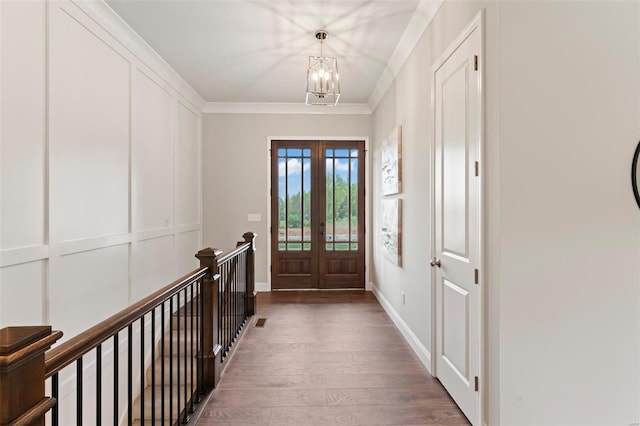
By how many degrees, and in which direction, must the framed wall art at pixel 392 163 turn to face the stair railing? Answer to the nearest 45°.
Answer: approximately 45° to its left

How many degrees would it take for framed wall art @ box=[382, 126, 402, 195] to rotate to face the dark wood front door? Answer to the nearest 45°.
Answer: approximately 45° to its right

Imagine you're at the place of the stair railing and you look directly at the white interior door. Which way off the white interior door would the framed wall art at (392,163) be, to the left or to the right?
left

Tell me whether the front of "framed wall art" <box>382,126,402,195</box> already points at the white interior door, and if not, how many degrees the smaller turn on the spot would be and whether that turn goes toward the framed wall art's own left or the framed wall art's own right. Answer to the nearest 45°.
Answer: approximately 90° to the framed wall art's own left

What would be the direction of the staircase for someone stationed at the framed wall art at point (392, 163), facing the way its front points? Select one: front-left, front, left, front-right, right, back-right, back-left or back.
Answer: front-left

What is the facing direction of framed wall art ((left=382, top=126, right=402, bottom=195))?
to the viewer's left

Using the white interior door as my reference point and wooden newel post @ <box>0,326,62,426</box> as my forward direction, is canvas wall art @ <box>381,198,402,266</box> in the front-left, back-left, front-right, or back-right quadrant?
back-right

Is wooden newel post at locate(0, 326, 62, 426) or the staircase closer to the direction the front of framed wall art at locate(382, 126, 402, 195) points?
the staircase
